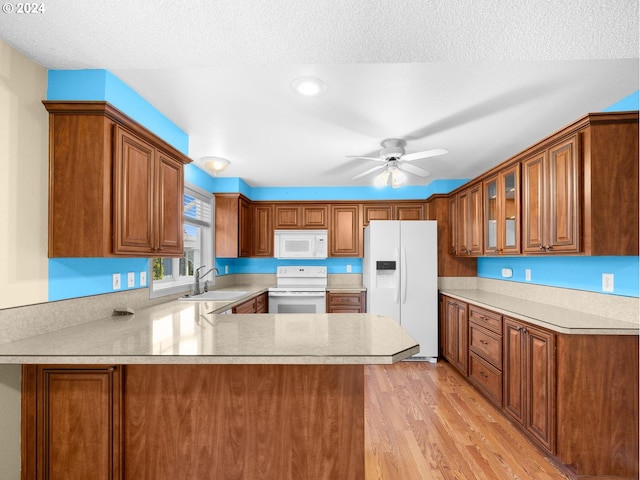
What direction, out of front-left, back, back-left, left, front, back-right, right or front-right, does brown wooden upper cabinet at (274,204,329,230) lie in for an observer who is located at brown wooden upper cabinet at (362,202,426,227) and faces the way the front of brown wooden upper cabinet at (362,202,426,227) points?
right

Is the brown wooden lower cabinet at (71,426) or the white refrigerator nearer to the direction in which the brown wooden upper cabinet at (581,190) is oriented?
the brown wooden lower cabinet

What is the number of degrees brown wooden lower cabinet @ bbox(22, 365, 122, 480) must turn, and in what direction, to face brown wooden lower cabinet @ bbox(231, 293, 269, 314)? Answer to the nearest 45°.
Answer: approximately 135° to its left

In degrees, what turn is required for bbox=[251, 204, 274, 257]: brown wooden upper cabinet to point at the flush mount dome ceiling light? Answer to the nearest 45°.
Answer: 0° — it already faces it

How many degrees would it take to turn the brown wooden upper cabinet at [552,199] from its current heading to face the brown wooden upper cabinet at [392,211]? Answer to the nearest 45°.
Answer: approximately 90° to its right

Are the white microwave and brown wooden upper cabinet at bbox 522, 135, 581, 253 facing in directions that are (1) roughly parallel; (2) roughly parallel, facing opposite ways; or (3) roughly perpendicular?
roughly perpendicular
